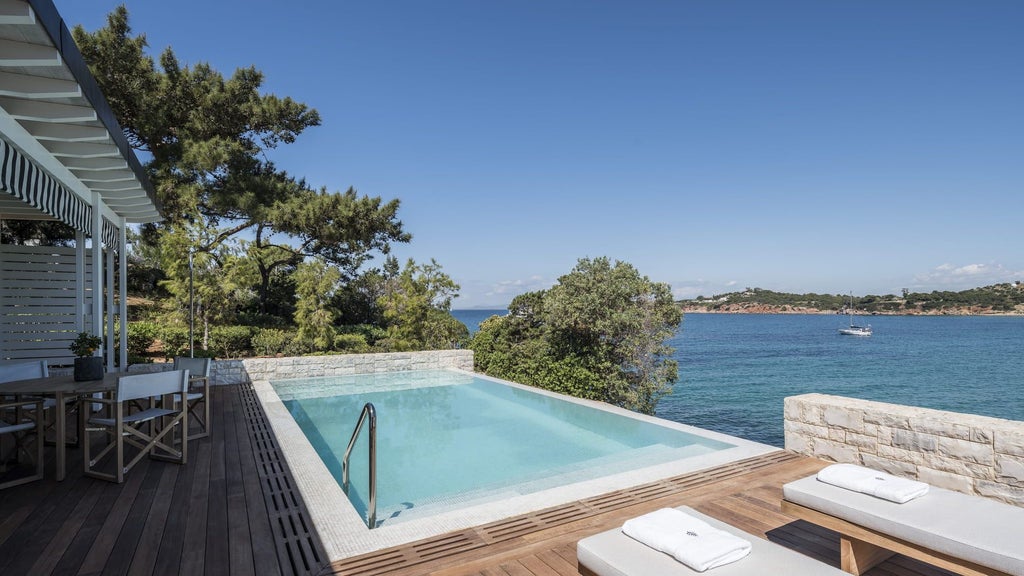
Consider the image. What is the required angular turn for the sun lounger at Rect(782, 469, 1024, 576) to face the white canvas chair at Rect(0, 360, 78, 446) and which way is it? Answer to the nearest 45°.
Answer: approximately 45° to its left

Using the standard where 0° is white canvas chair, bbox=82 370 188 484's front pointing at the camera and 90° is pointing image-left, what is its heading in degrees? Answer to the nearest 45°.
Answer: approximately 135°

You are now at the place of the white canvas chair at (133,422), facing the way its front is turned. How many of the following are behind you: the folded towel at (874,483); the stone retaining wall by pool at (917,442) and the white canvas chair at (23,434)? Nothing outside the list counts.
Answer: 2

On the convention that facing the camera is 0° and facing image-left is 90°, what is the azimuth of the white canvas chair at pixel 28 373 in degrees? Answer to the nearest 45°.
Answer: approximately 315°

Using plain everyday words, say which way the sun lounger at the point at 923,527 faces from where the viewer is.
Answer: facing away from the viewer and to the left of the viewer

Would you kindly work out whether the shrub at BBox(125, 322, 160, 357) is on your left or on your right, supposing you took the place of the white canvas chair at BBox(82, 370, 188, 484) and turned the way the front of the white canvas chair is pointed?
on your right

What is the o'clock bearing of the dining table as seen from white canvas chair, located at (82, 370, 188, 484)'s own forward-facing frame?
The dining table is roughly at 11 o'clock from the white canvas chair.

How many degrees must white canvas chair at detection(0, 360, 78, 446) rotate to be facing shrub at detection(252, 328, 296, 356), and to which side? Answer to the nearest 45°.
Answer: approximately 90° to its left
